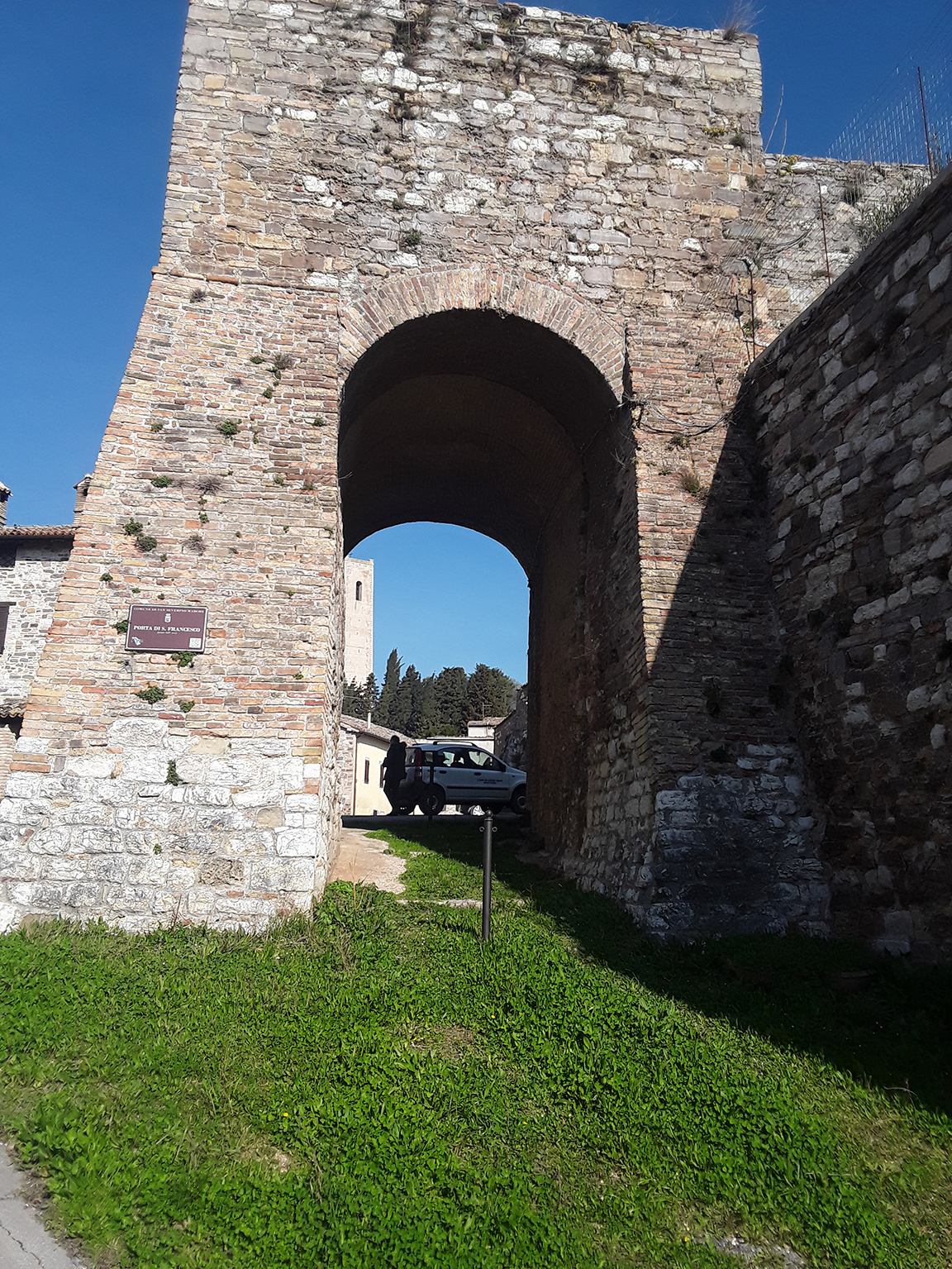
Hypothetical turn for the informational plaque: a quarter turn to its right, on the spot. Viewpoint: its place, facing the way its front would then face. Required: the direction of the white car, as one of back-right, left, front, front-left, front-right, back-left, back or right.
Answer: back-right

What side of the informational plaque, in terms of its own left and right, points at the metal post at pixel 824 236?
left

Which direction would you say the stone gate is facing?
toward the camera

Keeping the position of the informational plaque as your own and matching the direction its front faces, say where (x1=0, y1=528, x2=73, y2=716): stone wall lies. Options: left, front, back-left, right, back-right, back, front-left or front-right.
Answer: back

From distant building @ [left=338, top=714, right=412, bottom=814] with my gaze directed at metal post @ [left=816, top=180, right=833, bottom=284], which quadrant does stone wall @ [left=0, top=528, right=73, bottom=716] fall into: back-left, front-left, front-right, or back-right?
front-right

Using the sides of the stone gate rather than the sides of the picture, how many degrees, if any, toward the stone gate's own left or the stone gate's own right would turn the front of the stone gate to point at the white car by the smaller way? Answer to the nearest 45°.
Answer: approximately 180°

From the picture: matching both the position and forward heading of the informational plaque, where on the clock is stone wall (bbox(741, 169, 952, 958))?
The stone wall is roughly at 10 o'clock from the informational plaque.

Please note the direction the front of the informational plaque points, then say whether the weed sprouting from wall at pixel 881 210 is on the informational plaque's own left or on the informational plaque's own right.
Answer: on the informational plaque's own left

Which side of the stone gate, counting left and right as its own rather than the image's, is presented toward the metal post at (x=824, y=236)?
left

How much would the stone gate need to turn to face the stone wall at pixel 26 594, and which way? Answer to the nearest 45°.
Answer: approximately 135° to its right
